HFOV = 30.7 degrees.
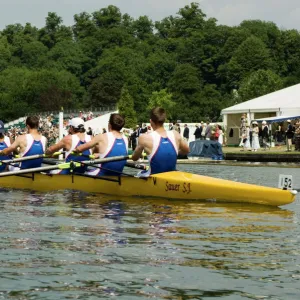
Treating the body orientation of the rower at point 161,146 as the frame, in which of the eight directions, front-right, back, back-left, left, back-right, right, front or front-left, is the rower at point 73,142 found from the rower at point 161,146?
front

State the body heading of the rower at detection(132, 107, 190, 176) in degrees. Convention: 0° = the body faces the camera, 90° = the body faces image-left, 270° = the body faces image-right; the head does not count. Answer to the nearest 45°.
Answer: approximately 135°

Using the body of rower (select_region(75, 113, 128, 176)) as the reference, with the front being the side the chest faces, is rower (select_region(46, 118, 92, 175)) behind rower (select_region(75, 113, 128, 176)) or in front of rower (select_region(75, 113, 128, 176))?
in front

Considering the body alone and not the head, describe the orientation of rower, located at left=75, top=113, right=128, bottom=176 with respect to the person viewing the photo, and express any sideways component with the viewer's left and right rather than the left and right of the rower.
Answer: facing away from the viewer and to the left of the viewer

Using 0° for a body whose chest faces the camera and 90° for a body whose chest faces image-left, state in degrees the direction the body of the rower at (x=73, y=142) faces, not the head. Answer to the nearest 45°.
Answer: approximately 135°

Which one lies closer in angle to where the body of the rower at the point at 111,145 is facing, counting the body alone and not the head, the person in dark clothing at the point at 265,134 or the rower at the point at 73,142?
the rower

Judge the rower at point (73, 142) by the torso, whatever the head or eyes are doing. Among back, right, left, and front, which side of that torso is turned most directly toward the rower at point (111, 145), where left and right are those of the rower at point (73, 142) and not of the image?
back

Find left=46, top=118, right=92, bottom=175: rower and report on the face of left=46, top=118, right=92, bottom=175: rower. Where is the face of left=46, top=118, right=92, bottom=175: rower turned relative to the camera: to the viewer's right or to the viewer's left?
to the viewer's left

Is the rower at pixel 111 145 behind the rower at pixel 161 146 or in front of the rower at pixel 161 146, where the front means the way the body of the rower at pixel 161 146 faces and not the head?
in front

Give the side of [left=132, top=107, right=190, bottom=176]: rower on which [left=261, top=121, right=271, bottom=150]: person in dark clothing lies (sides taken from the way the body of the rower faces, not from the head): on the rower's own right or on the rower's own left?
on the rower's own right

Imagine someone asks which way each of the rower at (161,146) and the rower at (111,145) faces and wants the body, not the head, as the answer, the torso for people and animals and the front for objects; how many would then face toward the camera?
0
